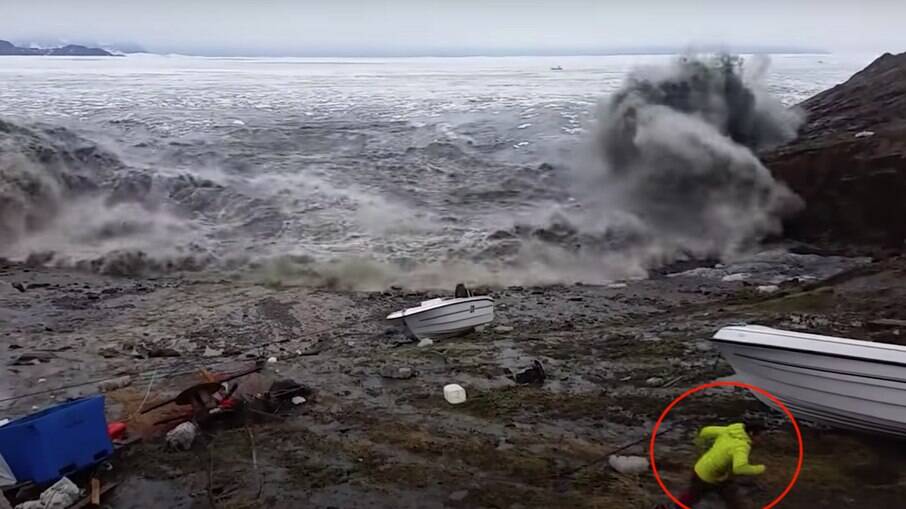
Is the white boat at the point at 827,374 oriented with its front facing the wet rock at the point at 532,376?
yes

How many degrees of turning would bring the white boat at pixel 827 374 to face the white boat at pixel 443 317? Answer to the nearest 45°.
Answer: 0° — it already faces it

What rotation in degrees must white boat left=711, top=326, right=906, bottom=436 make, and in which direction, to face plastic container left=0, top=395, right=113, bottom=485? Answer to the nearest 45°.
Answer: approximately 45° to its left

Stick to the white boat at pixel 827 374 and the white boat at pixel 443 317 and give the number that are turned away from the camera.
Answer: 0

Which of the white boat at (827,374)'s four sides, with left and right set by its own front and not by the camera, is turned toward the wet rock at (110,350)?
front

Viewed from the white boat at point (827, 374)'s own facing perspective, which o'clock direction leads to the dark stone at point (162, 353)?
The dark stone is roughly at 12 o'clock from the white boat.

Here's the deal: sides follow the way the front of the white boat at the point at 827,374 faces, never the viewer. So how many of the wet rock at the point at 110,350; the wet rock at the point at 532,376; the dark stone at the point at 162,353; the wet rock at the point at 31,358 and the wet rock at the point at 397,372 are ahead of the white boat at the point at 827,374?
5

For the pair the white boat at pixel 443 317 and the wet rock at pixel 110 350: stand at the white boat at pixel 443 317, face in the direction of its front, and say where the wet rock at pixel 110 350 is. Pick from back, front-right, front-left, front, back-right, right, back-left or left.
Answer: front-right

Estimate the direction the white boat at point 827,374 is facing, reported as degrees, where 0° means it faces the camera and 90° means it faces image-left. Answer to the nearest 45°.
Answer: approximately 90°

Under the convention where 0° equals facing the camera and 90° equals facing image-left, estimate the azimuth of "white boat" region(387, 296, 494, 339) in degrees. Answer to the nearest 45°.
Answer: approximately 45°

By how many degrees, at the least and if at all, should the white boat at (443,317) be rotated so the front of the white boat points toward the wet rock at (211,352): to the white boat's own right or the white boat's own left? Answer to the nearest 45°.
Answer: approximately 45° to the white boat's own right

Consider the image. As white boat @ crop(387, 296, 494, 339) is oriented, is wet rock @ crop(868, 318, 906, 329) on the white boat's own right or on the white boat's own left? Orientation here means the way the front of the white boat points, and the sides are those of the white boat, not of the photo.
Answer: on the white boat's own left

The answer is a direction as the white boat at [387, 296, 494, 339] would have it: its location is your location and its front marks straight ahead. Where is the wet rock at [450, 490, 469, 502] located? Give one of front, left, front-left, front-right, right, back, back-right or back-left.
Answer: front-left

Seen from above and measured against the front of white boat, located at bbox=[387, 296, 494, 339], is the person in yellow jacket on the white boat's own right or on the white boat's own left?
on the white boat's own left
